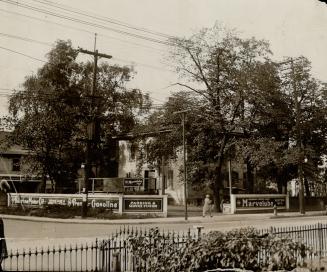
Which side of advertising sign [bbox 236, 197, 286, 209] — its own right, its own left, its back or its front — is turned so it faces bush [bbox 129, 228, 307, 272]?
front

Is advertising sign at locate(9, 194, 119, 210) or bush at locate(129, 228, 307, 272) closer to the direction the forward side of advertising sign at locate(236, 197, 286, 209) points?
the bush

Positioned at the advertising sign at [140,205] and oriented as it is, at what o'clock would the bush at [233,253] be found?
The bush is roughly at 12 o'clock from the advertising sign.

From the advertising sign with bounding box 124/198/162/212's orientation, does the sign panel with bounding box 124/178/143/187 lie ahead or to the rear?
to the rear

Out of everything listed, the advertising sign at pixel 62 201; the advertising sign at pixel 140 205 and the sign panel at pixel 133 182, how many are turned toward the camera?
3

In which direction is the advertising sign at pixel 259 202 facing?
toward the camera

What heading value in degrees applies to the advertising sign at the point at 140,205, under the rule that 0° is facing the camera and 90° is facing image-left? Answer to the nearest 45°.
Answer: approximately 0°

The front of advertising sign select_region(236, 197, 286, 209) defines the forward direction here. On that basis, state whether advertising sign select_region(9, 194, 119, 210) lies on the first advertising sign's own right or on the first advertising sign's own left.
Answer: on the first advertising sign's own right

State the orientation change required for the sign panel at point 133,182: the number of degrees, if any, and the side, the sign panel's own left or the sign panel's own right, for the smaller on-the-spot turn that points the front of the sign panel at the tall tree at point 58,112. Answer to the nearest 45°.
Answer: approximately 135° to the sign panel's own right

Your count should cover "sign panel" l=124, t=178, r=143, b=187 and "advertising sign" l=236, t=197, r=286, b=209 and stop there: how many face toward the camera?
2

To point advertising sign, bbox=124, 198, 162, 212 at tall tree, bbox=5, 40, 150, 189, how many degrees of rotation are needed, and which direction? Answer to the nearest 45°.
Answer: approximately 135° to its right

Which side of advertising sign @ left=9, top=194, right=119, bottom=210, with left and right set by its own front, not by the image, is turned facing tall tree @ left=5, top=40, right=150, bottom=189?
back

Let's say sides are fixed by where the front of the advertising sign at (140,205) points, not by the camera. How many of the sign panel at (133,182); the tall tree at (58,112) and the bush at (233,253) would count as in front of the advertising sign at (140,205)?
1

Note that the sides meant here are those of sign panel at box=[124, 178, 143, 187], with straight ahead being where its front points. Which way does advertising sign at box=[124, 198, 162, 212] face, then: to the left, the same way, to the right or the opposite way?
the same way

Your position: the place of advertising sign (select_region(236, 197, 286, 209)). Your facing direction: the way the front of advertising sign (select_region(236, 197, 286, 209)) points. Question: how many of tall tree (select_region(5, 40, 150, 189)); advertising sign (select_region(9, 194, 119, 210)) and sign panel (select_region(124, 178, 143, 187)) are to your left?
0

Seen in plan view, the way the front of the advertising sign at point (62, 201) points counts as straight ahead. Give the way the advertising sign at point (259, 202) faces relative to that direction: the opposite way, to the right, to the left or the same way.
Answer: the same way

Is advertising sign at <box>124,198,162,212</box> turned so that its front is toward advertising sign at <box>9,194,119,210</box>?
no

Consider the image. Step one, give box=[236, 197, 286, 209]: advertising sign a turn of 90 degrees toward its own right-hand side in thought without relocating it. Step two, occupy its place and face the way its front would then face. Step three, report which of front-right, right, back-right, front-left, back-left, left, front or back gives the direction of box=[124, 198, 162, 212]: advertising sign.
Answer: front-left

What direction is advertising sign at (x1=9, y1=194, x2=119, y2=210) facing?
toward the camera
